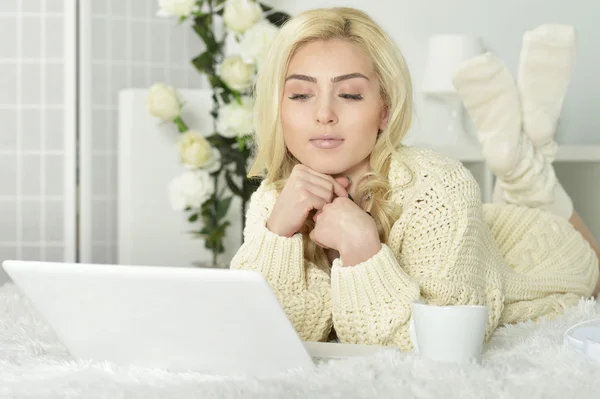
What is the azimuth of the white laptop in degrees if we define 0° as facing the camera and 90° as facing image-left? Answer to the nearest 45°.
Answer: approximately 225°

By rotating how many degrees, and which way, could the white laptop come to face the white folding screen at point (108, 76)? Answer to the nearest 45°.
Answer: approximately 45° to its left

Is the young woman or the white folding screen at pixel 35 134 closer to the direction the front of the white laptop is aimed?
the young woman

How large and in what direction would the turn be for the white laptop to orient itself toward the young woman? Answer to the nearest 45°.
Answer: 0° — it already faces them

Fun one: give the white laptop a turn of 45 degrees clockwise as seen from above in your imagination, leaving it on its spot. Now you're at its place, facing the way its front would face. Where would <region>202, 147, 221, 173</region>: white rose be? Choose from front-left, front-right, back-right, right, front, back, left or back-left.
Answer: left

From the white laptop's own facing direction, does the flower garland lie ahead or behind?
ahead

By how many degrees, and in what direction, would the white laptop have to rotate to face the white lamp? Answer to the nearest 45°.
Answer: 0° — it already faces it

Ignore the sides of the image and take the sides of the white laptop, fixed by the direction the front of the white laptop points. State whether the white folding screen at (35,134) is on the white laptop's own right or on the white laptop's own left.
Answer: on the white laptop's own left
